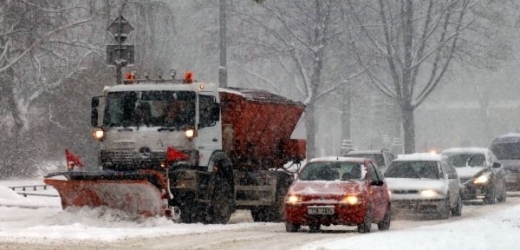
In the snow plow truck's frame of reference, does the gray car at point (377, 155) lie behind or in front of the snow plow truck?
behind

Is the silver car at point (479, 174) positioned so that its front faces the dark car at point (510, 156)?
no

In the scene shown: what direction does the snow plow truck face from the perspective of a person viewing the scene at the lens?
facing the viewer and to the left of the viewer

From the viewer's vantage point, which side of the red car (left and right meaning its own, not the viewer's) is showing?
front

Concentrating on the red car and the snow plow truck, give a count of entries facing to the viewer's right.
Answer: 0

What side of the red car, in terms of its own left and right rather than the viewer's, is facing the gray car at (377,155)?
back

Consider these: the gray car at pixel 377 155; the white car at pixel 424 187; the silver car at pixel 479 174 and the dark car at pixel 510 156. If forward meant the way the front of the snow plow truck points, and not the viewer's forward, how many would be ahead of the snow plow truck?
0

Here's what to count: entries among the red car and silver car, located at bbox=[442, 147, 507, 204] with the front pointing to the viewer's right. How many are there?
0

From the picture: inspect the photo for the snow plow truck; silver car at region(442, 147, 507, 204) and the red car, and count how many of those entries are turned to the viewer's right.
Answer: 0
